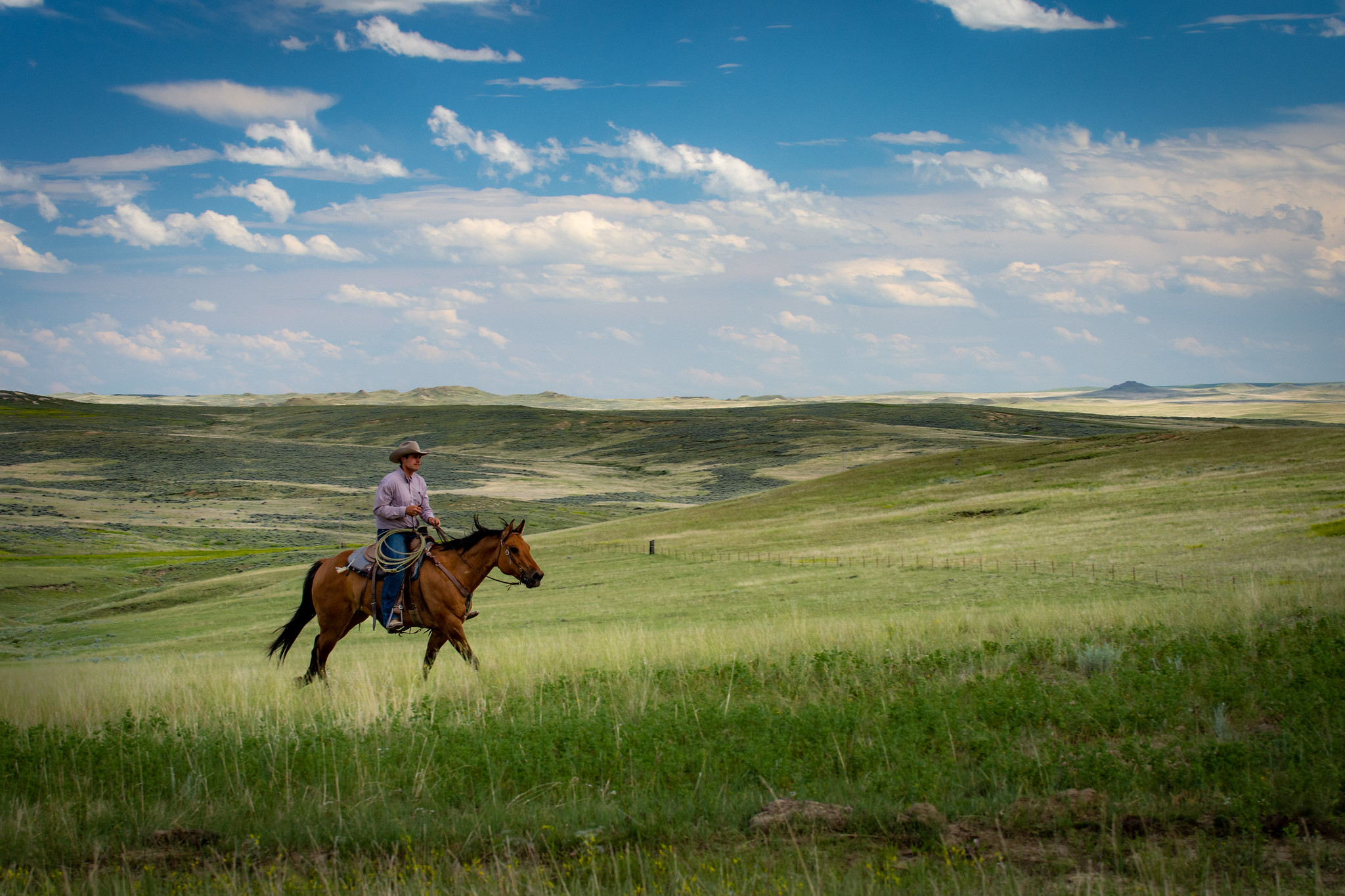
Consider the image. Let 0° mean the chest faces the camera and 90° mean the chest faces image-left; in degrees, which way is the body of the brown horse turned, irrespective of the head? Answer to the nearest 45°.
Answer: approximately 270°

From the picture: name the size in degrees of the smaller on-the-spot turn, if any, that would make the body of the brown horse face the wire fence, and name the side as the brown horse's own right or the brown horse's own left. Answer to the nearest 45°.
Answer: approximately 45° to the brown horse's own left
